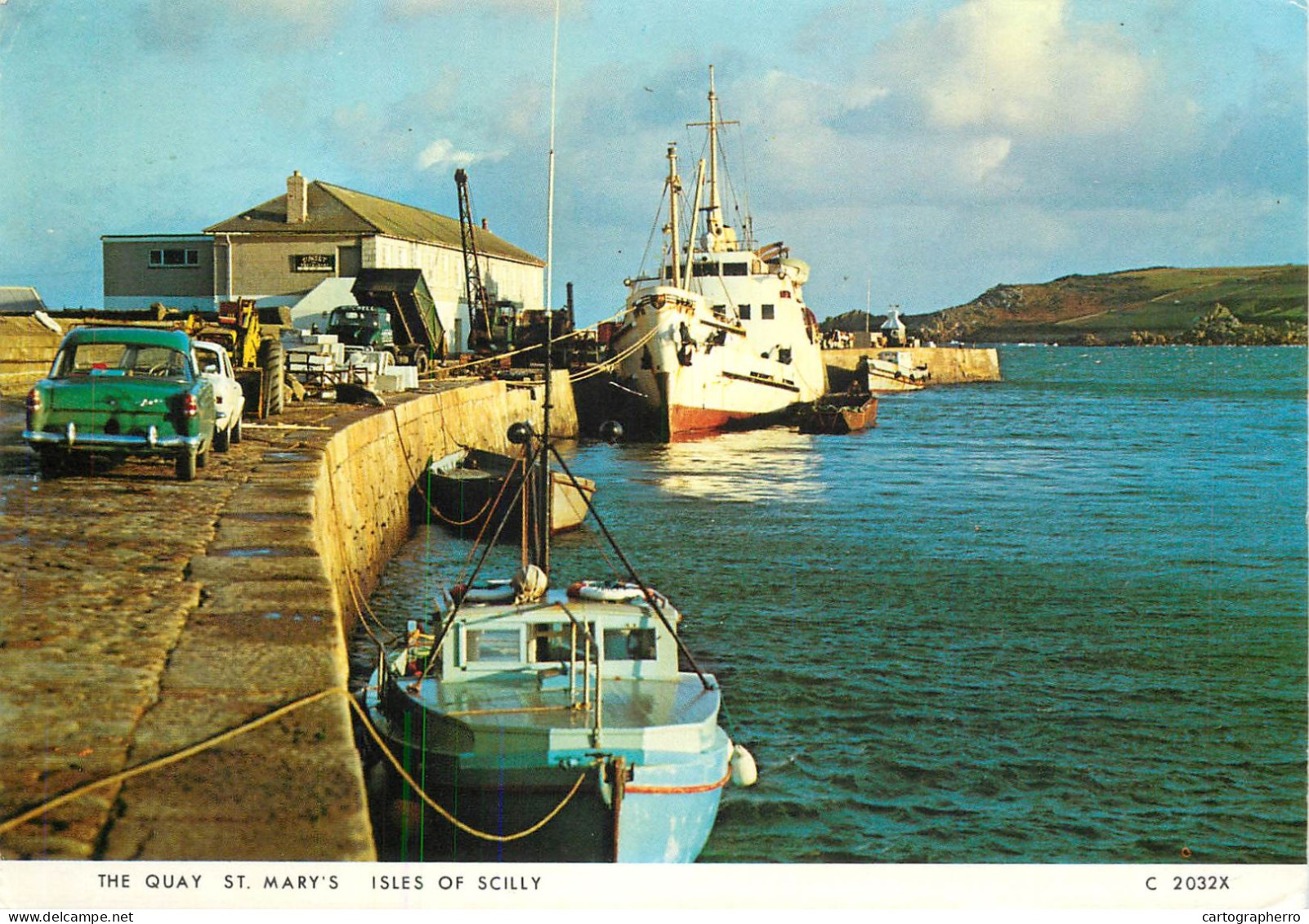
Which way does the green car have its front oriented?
away from the camera

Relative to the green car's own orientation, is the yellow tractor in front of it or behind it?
in front

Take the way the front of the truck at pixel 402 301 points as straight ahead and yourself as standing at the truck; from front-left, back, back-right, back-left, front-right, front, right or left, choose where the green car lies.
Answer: front-left

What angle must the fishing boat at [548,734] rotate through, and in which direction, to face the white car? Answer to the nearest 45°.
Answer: approximately 135° to its right

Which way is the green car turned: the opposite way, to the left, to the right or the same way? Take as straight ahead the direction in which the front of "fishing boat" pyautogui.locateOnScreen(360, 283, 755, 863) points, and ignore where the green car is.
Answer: the opposite way

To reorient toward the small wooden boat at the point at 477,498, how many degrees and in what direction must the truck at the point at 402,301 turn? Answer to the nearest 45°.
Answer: approximately 45° to its left

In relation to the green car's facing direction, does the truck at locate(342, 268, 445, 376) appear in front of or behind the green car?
in front

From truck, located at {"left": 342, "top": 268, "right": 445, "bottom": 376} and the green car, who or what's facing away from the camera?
the green car

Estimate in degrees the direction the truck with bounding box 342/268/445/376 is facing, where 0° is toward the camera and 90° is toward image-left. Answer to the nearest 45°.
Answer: approximately 45°

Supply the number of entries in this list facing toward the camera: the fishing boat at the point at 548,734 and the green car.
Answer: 1
